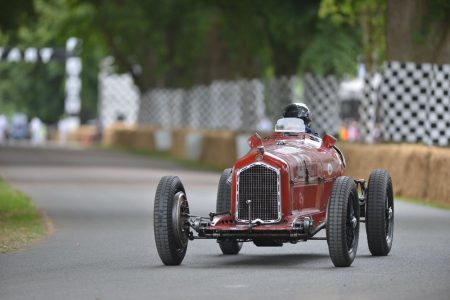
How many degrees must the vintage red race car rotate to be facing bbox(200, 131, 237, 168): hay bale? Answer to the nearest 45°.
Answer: approximately 180°

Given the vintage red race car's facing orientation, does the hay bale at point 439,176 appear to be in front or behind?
behind

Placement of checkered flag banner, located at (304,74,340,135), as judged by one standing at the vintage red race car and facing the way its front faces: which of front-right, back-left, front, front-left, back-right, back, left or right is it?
back

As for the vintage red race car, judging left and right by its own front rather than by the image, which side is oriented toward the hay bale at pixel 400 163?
back

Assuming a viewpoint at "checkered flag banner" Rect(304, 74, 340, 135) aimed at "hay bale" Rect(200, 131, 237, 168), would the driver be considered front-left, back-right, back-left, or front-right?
back-left

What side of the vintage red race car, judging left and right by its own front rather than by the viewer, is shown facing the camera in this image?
front

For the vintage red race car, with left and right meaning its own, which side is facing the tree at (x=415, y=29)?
back
